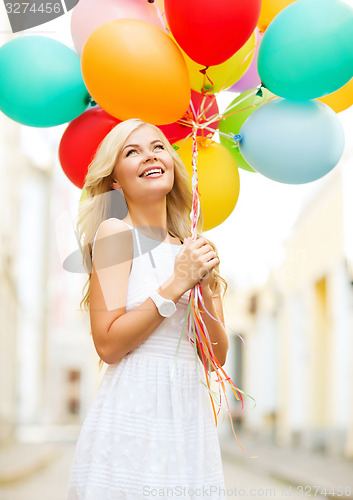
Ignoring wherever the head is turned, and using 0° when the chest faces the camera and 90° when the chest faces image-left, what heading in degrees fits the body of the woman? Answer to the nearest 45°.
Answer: approximately 315°

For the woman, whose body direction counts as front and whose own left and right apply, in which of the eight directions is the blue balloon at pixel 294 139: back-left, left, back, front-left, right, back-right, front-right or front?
left

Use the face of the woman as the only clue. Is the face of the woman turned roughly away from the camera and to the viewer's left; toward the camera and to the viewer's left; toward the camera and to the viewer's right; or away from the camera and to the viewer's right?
toward the camera and to the viewer's right

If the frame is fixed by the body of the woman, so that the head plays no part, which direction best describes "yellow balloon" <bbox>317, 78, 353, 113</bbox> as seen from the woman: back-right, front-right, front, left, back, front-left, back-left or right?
left
